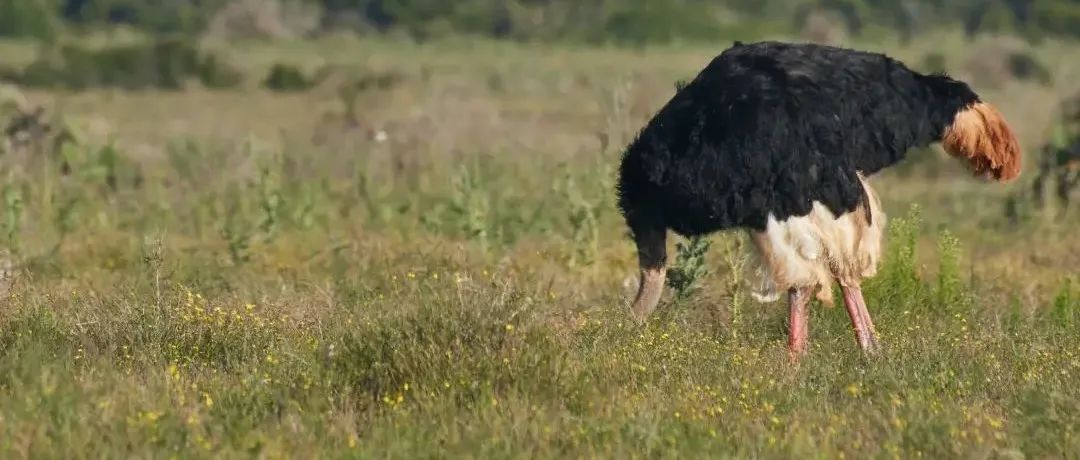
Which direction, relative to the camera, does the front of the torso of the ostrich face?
to the viewer's left

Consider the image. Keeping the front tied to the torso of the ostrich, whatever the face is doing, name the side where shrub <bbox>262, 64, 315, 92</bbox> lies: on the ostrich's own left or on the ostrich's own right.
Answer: on the ostrich's own right

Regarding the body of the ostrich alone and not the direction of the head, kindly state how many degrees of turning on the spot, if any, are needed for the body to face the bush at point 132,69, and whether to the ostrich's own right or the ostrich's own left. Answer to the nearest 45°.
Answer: approximately 45° to the ostrich's own right
